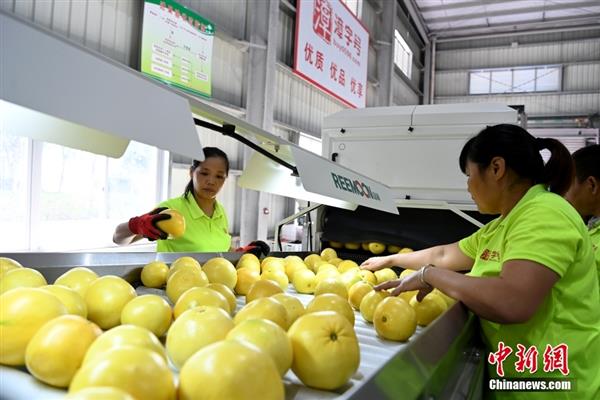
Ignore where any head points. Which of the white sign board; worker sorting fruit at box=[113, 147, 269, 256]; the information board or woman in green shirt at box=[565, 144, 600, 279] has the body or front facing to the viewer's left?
the woman in green shirt

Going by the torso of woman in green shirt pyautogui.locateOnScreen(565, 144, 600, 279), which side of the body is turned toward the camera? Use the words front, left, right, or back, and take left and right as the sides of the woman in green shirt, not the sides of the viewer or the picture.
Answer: left

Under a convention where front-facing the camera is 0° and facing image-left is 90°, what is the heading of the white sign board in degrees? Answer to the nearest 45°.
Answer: approximately 315°

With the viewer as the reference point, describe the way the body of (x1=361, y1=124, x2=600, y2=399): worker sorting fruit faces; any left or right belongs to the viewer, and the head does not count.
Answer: facing to the left of the viewer

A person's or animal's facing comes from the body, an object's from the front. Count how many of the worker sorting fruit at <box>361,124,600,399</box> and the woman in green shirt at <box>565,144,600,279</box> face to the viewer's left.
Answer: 2

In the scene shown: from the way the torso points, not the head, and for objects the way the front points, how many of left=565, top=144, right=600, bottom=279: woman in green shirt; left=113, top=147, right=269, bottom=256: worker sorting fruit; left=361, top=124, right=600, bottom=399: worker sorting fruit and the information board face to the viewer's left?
2
